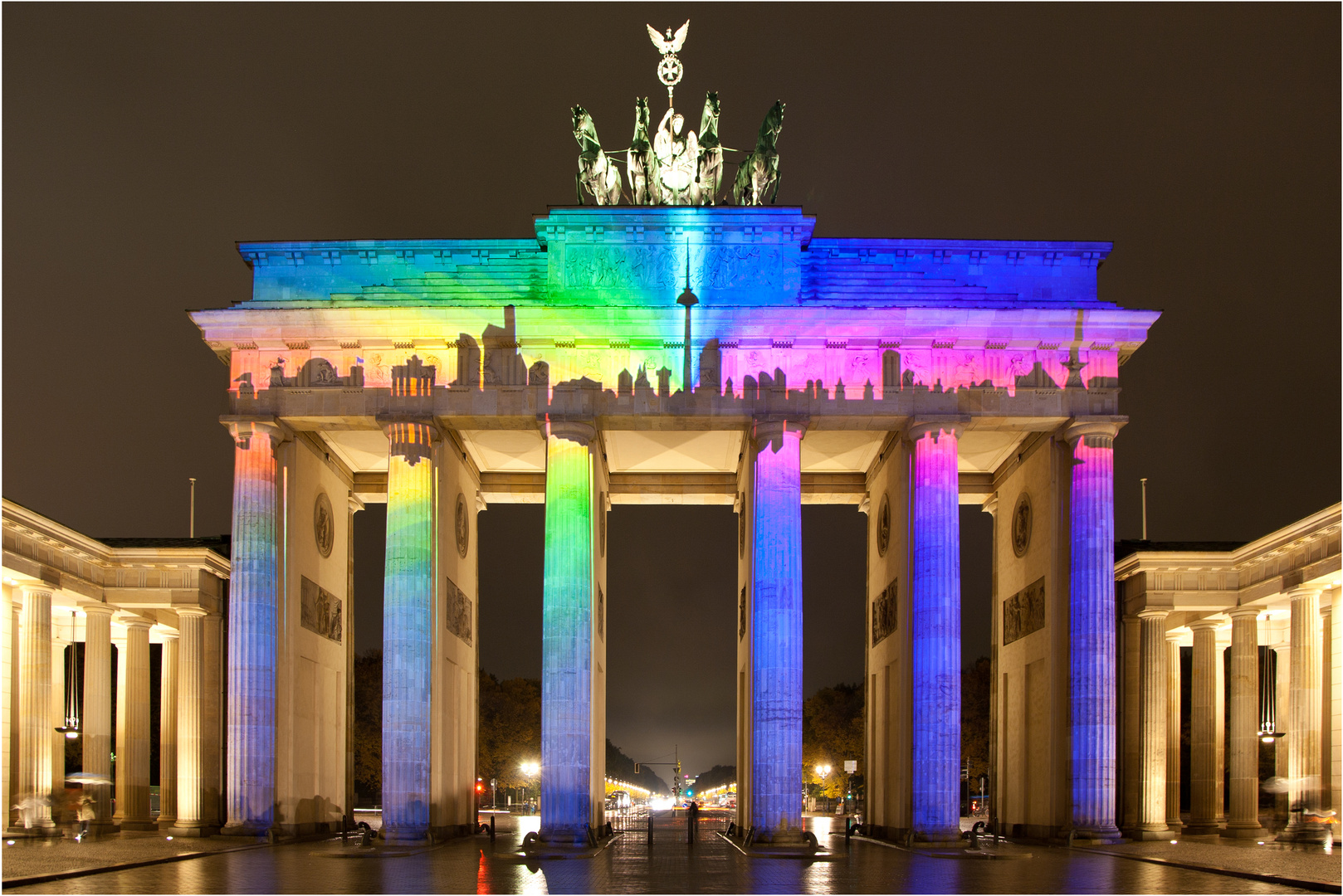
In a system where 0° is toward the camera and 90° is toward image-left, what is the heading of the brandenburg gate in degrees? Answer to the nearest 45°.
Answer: approximately 0°
